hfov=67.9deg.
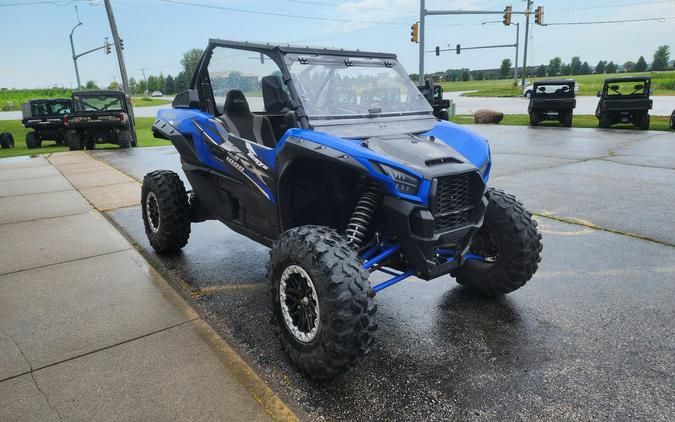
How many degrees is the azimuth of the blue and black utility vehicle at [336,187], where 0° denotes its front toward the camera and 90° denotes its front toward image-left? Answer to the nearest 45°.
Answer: approximately 315°

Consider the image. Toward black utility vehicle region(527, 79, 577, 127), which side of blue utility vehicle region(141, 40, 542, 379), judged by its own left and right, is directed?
left

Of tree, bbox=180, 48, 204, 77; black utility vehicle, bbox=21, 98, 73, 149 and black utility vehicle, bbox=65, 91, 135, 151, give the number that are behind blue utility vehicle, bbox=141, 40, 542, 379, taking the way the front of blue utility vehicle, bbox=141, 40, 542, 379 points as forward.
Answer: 3

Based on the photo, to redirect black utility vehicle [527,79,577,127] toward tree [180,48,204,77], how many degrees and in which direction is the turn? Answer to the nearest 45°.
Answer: approximately 45° to its left

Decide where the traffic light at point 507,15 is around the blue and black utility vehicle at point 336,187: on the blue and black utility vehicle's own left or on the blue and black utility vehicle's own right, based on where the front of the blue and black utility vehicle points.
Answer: on the blue and black utility vehicle's own left
